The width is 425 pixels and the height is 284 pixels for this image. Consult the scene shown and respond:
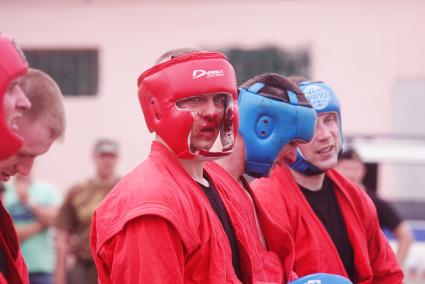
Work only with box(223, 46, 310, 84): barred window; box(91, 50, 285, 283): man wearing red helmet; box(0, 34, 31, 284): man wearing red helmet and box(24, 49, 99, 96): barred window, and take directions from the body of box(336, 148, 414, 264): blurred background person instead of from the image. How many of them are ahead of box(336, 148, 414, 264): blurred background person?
2

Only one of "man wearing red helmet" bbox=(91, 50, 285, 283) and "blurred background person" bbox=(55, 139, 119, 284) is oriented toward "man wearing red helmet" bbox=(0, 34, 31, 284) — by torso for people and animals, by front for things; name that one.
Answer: the blurred background person

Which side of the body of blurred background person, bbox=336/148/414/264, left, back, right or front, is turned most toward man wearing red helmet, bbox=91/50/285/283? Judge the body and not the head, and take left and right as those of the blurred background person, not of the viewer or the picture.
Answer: front

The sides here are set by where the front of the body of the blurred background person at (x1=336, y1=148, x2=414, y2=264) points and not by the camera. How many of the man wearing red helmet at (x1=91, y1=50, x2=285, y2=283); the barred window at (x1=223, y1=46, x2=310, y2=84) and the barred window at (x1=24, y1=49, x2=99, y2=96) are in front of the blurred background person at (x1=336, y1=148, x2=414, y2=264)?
1

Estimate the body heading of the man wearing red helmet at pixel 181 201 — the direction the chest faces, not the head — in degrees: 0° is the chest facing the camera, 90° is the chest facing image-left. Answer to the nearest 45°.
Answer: approximately 315°

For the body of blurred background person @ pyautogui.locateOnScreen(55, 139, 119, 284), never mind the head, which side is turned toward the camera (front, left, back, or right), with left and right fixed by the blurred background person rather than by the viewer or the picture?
front

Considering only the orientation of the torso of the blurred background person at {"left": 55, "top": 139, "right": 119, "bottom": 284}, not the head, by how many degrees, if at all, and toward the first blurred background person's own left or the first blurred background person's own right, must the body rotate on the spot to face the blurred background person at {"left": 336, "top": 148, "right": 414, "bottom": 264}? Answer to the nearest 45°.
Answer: approximately 90° to the first blurred background person's own left

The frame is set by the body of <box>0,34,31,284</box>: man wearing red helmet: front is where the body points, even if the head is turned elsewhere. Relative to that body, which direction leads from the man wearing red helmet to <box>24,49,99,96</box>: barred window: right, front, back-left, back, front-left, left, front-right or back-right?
left

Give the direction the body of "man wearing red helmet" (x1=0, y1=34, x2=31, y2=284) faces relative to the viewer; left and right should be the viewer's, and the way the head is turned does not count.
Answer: facing to the right of the viewer

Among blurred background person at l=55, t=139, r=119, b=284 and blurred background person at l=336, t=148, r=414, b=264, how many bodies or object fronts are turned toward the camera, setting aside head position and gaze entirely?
2

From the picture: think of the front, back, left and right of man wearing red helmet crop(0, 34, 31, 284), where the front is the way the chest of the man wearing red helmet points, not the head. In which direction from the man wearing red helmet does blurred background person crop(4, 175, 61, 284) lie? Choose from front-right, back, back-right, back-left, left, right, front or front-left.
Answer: left

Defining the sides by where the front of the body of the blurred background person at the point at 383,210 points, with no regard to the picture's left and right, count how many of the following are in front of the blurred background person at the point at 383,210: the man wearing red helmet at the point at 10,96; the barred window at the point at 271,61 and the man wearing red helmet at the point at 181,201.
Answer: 2

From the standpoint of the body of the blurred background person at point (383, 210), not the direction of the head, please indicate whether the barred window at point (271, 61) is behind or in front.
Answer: behind
